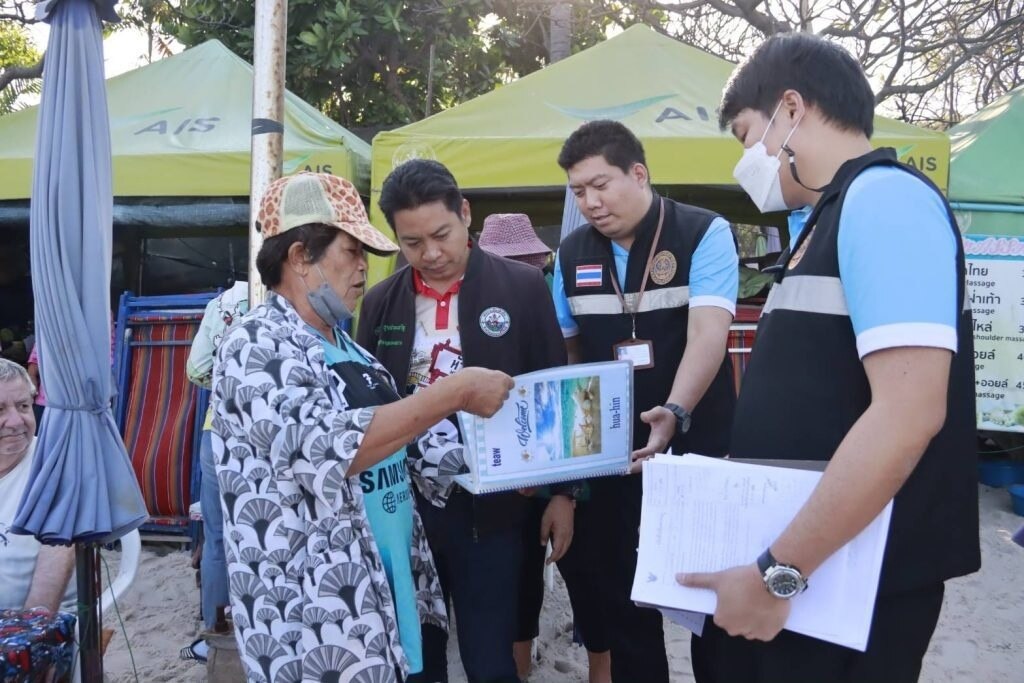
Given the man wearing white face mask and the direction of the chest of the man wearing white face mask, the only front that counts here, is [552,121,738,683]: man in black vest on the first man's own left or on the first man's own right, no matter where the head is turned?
on the first man's own right

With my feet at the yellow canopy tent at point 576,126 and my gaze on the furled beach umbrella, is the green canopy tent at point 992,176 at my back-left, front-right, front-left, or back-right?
back-left

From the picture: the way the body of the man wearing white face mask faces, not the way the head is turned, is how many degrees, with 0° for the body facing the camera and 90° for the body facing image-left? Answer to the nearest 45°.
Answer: approximately 90°

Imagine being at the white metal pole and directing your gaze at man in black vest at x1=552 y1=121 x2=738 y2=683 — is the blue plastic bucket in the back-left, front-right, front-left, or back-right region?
front-left

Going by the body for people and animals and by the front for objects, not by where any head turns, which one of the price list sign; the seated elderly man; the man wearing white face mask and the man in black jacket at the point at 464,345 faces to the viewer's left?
the man wearing white face mask

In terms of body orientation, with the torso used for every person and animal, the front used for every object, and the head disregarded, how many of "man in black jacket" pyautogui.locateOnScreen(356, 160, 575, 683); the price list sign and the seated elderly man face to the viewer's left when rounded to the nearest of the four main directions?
0

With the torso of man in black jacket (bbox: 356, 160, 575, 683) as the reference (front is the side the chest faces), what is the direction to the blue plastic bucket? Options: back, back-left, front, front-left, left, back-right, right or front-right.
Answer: back-left

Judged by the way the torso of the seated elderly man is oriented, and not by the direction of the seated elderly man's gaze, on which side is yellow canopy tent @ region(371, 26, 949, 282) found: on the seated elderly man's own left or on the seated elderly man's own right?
on the seated elderly man's own left

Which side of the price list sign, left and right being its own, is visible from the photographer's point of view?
front

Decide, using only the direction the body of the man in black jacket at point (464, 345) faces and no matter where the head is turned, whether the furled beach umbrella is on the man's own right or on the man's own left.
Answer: on the man's own right

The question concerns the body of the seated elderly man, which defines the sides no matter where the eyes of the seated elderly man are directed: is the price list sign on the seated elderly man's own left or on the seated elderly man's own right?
on the seated elderly man's own left

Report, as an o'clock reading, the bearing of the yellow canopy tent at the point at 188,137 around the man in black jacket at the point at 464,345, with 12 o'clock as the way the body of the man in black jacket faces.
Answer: The yellow canopy tent is roughly at 5 o'clock from the man in black jacket.

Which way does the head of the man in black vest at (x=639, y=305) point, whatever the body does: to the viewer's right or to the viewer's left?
to the viewer's left

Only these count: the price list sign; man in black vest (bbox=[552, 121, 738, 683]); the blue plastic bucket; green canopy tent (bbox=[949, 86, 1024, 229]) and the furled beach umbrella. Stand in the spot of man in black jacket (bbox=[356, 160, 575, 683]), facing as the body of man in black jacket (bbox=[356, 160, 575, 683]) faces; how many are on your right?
1

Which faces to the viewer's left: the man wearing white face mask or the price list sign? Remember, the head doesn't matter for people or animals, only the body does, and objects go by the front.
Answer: the man wearing white face mask

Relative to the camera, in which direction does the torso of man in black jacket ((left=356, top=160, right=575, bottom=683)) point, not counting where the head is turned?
toward the camera

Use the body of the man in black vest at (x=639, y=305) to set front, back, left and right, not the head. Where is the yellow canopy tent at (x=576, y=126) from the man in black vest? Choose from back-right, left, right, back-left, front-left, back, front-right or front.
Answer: back-right

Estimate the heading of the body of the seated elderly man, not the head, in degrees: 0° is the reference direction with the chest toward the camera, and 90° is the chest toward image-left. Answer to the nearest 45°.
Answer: approximately 315°
